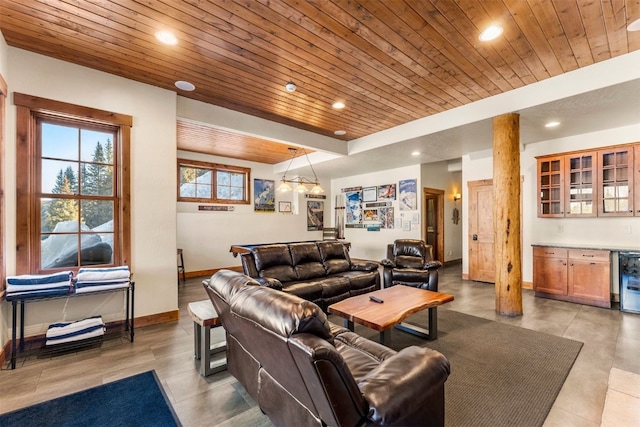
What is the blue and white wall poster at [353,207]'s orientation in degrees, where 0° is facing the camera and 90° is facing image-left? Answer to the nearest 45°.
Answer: approximately 45°

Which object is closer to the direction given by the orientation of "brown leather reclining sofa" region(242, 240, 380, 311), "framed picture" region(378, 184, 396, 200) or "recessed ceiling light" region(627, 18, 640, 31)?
the recessed ceiling light

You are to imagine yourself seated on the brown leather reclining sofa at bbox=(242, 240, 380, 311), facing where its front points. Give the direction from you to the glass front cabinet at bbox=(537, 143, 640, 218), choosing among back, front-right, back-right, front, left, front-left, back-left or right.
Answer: front-left

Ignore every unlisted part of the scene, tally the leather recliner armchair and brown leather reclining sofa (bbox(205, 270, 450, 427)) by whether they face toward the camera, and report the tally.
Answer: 1

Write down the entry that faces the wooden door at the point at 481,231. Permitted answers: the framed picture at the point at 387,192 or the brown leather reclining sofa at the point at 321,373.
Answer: the brown leather reclining sofa

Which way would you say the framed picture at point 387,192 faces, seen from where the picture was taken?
facing the viewer and to the left of the viewer

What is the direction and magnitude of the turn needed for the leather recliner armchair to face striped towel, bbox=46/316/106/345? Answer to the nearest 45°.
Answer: approximately 45° to its right

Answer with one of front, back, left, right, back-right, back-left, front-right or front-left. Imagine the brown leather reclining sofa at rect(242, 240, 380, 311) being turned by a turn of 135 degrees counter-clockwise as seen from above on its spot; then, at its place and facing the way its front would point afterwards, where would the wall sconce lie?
front-right

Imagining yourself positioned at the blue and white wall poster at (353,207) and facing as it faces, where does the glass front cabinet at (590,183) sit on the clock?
The glass front cabinet is roughly at 9 o'clock from the blue and white wall poster.

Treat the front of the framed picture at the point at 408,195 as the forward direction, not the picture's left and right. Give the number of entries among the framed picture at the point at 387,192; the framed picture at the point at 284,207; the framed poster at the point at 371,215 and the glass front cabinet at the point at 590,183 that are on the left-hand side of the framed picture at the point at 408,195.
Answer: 1

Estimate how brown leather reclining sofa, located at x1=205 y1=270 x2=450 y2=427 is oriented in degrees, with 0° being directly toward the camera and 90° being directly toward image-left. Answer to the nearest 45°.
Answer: approximately 225°

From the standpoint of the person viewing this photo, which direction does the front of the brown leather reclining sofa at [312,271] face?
facing the viewer and to the right of the viewer

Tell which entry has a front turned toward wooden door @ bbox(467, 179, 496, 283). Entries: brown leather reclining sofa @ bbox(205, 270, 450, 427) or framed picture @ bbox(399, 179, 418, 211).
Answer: the brown leather reclining sofa
